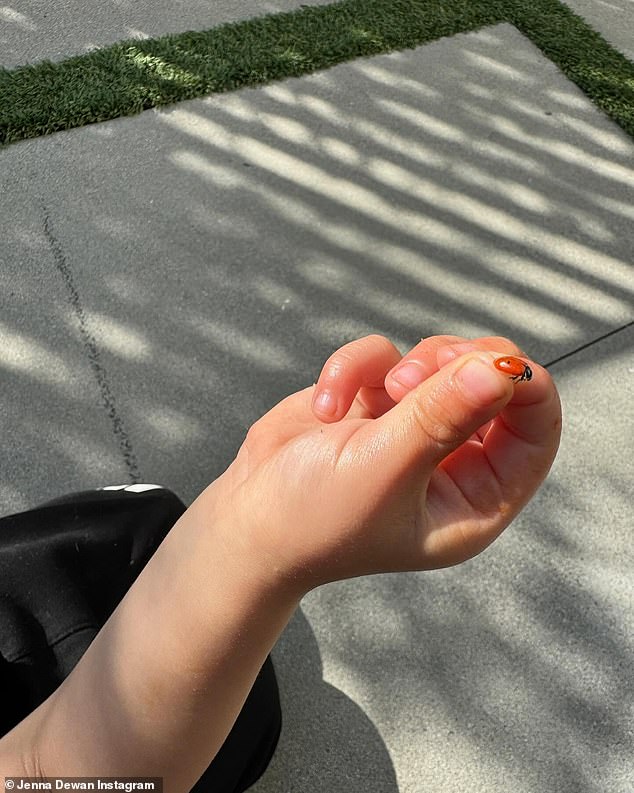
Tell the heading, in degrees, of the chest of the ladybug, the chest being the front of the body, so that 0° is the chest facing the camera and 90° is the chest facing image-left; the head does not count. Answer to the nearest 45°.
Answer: approximately 270°
